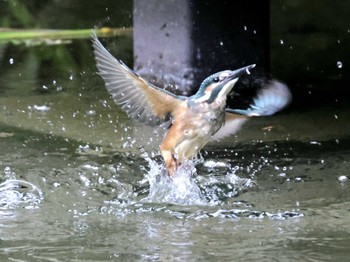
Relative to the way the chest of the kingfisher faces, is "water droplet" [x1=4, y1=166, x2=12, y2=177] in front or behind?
behind

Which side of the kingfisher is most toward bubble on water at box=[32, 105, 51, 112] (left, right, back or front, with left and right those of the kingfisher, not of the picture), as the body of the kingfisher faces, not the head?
back

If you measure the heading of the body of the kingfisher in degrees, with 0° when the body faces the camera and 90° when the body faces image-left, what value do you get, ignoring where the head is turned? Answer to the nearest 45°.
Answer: approximately 315°

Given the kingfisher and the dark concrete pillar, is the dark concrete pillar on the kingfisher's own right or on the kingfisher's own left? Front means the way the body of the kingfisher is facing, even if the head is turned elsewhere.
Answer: on the kingfisher's own left

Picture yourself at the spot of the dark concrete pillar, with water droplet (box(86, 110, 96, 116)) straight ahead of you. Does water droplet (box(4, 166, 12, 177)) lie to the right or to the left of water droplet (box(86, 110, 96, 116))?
left
